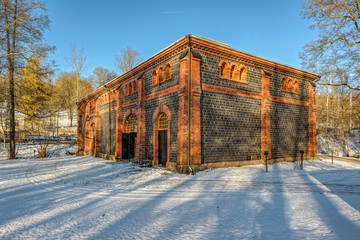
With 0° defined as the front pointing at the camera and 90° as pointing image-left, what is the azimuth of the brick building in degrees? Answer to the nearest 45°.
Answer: approximately 45°

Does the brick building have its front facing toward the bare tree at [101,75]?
no
